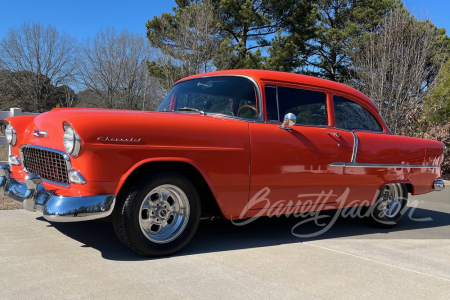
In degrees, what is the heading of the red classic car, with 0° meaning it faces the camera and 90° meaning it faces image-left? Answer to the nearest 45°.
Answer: approximately 45°
